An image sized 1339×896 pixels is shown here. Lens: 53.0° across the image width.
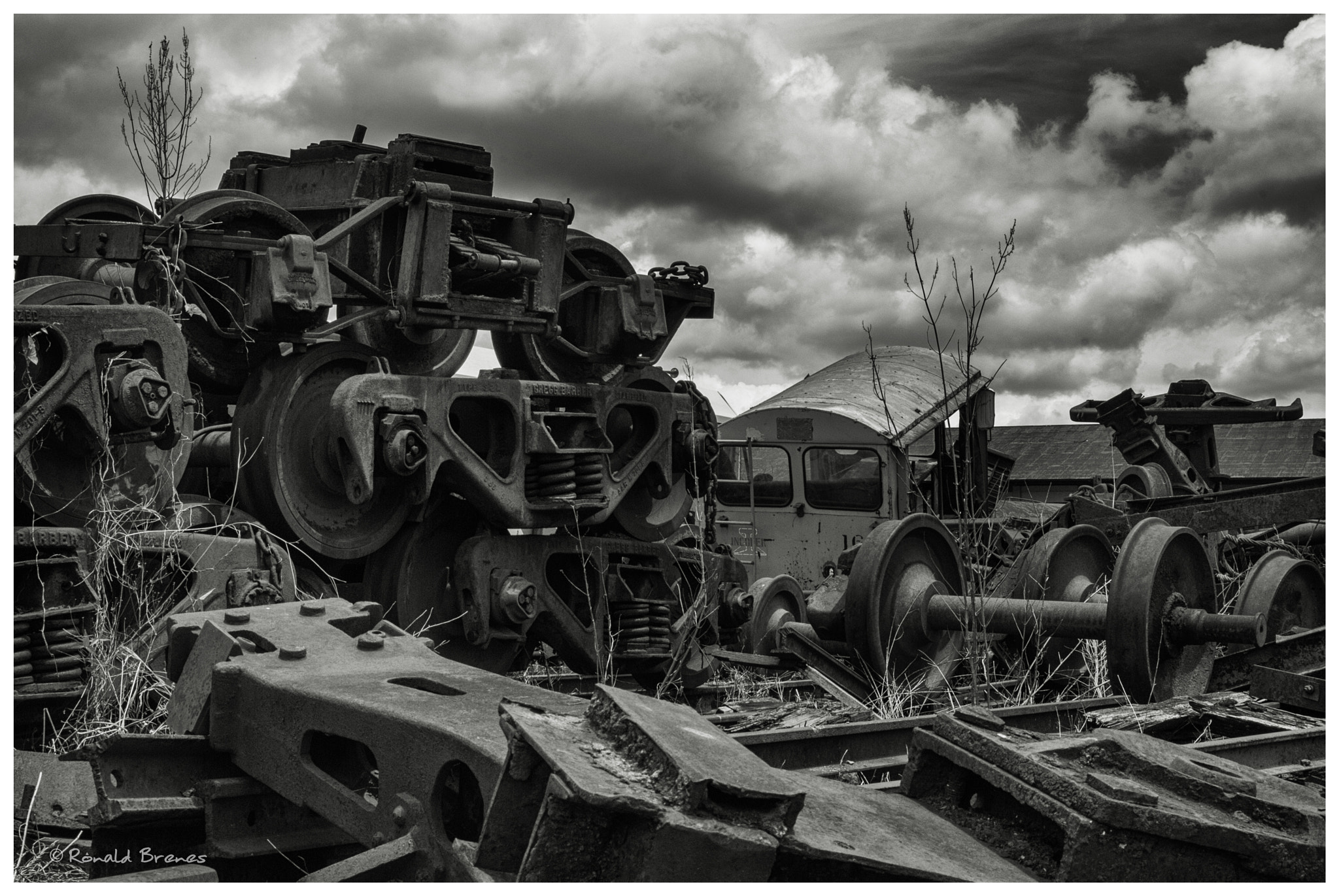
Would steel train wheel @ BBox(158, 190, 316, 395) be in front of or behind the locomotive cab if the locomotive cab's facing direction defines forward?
in front

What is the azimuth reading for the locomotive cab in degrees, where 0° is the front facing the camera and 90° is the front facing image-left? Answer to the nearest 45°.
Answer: approximately 45°

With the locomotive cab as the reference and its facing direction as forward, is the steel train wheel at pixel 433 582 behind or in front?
in front

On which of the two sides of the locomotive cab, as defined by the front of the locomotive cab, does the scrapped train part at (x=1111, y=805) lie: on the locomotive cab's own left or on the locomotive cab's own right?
on the locomotive cab's own left
